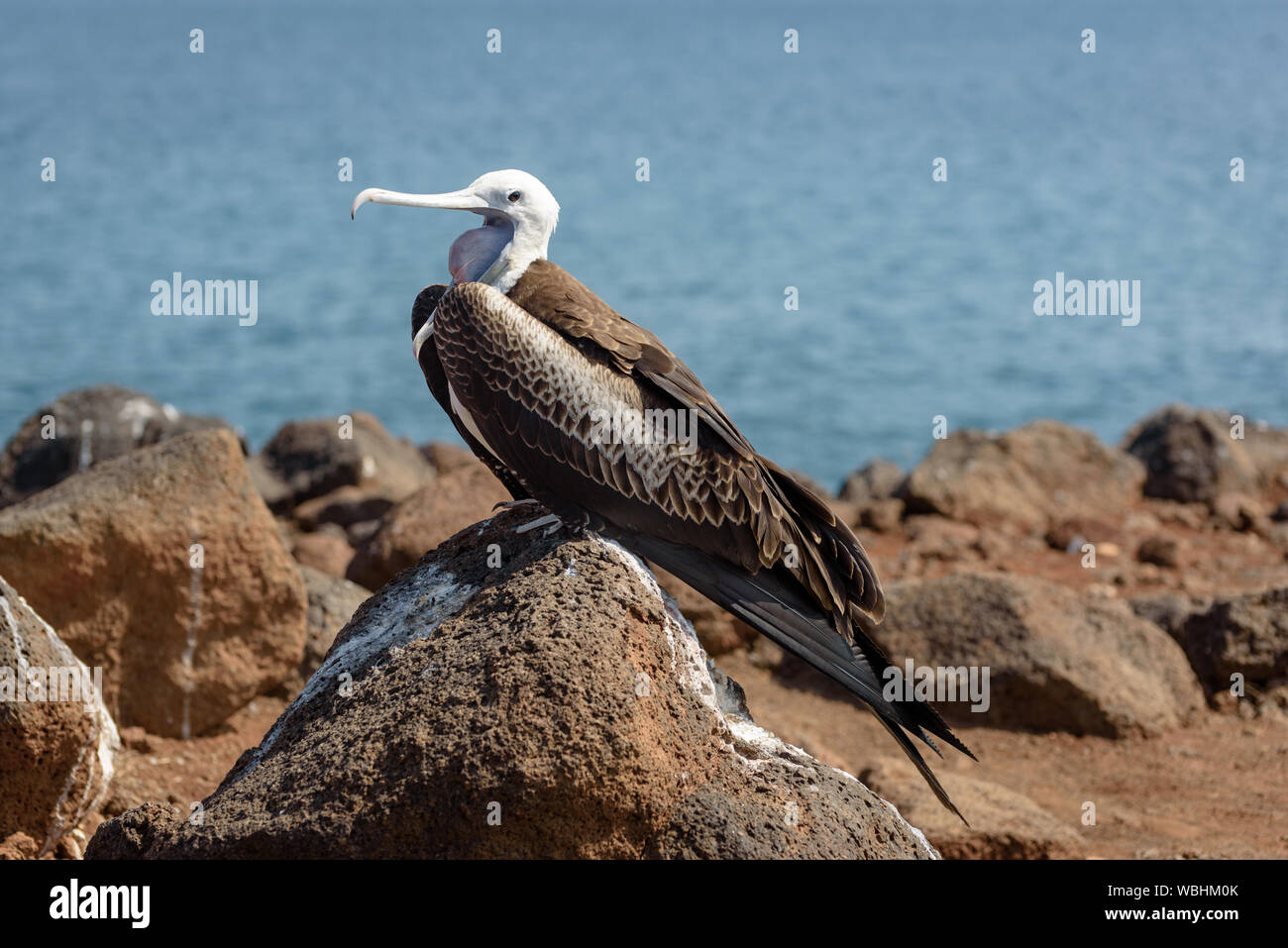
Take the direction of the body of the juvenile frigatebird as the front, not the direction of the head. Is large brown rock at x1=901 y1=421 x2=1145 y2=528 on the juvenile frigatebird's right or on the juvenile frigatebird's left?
on the juvenile frigatebird's right

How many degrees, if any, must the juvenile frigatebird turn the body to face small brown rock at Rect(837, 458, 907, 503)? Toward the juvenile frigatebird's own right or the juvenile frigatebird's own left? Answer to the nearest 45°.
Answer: approximately 90° to the juvenile frigatebird's own right

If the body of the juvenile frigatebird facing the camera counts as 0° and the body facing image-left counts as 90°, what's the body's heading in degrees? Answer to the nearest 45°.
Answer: approximately 90°
